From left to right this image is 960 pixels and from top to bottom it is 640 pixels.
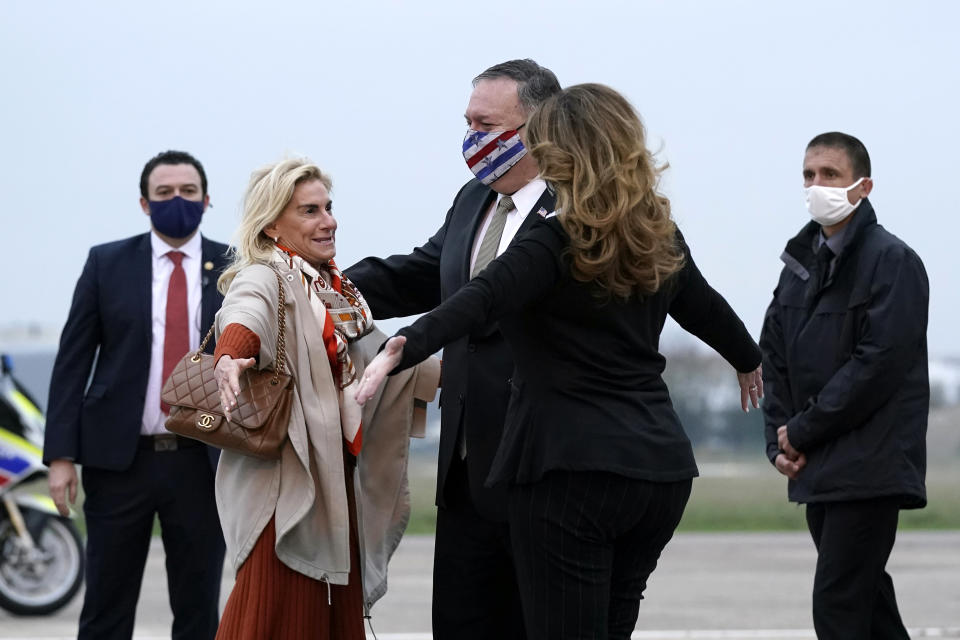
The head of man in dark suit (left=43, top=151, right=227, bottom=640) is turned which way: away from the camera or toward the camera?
toward the camera

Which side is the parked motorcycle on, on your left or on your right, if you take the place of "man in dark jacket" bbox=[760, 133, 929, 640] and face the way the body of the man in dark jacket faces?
on your right

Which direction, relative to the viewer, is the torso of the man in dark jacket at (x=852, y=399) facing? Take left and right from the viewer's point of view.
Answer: facing the viewer and to the left of the viewer

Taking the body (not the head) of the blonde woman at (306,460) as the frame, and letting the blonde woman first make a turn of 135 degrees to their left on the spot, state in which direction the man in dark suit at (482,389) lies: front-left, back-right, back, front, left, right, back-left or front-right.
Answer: right

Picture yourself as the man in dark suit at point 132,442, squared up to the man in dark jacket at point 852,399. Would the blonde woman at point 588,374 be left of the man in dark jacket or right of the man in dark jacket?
right

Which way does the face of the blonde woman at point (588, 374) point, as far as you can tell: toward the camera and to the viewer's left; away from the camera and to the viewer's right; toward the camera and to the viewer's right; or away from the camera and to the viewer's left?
away from the camera and to the viewer's left

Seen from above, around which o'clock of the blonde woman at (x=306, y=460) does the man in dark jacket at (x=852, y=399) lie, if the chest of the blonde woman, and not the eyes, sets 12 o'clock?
The man in dark jacket is roughly at 10 o'clock from the blonde woman.

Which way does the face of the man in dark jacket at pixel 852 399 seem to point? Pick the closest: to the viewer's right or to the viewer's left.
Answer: to the viewer's left

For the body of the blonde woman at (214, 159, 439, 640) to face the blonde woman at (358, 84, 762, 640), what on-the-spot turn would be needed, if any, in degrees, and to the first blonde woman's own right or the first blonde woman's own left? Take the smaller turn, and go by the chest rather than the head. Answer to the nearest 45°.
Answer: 0° — they already face them

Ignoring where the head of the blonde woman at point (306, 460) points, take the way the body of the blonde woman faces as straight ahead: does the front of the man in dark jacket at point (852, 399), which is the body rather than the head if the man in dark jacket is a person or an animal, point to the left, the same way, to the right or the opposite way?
to the right
